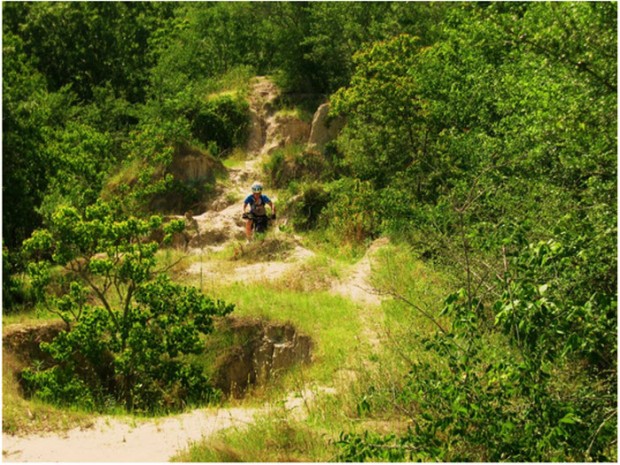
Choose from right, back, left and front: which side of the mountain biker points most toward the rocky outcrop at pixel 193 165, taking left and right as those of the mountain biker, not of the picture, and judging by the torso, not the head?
back

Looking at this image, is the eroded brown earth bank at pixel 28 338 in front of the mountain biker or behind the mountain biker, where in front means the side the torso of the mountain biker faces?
in front

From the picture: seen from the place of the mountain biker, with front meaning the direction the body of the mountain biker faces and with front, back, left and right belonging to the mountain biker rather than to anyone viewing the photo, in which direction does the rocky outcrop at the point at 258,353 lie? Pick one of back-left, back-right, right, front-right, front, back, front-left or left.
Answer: front

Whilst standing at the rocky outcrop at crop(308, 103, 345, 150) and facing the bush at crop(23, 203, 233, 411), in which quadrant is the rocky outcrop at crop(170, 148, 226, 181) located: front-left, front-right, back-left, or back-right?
front-right

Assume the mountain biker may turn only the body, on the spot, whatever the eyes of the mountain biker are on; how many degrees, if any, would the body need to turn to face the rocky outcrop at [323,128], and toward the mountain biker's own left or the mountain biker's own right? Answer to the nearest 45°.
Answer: approximately 180°

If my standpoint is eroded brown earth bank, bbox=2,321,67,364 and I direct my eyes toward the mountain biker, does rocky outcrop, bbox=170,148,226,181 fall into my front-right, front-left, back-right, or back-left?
front-left

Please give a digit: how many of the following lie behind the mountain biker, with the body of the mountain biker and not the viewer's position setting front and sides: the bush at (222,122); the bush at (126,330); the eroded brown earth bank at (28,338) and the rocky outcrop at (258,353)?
1

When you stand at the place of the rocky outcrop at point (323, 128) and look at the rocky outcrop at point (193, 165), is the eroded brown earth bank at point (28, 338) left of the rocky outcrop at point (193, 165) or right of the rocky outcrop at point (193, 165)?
left

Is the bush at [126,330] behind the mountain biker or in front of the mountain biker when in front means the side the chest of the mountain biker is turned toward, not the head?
in front

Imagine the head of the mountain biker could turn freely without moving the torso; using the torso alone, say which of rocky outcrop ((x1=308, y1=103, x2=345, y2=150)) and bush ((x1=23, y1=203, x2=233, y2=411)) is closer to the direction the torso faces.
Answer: the bush

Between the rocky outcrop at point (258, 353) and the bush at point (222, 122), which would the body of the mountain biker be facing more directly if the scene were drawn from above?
the rocky outcrop

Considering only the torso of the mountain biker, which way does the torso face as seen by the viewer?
toward the camera

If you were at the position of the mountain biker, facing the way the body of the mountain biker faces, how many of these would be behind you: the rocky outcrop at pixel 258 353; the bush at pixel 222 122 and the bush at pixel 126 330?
1

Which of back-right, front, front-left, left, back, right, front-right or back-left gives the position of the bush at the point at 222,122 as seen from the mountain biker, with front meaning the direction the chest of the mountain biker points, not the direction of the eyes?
back

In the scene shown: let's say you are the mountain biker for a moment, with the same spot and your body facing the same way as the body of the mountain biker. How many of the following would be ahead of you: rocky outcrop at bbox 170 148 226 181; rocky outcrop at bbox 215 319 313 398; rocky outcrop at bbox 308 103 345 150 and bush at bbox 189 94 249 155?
1
